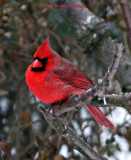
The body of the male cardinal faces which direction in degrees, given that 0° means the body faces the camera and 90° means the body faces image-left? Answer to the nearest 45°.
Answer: approximately 45°
